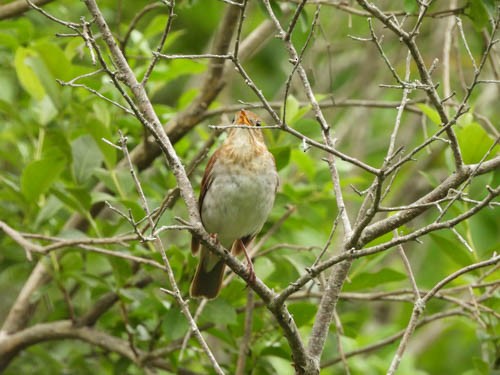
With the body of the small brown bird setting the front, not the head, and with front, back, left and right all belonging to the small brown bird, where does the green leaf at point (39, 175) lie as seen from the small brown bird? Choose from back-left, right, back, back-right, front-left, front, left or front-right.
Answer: right

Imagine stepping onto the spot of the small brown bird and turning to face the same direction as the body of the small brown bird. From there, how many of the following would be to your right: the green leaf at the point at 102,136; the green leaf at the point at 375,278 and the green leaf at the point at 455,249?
1

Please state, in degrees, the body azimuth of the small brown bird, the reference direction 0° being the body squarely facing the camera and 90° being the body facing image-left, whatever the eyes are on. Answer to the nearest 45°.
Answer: approximately 0°

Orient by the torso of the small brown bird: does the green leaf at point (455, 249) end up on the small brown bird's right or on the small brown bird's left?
on the small brown bird's left

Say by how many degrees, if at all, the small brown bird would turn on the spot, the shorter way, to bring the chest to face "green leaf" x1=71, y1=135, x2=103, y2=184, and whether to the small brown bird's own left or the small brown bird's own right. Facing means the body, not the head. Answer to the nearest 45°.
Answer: approximately 90° to the small brown bird's own right

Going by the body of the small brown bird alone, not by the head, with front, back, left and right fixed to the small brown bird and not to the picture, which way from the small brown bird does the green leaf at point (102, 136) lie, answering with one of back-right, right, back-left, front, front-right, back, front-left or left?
right

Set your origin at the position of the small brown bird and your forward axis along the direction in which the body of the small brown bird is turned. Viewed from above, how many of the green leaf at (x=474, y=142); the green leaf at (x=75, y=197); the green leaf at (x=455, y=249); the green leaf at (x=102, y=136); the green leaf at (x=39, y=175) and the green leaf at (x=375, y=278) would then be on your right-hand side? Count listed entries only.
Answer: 3

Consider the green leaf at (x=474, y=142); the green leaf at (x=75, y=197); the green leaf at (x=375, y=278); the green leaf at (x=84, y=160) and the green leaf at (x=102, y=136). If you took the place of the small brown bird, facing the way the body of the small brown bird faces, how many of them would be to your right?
3
